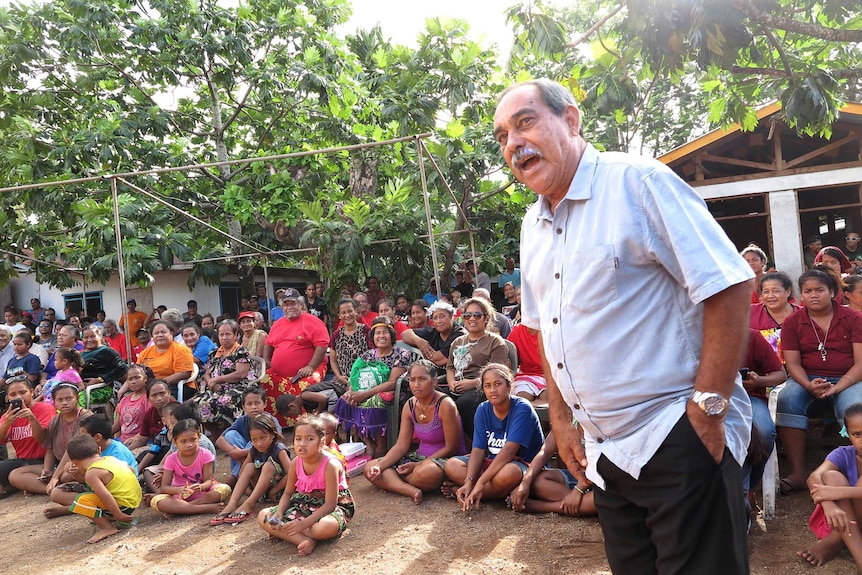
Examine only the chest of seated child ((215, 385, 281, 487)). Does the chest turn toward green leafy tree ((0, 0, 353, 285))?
no

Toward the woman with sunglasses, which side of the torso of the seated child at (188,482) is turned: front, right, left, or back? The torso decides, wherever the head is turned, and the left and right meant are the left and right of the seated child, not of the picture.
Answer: left

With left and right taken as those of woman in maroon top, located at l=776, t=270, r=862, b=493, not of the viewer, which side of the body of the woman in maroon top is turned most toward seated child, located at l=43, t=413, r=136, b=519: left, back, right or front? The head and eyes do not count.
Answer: right

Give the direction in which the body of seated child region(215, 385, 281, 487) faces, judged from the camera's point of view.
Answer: toward the camera

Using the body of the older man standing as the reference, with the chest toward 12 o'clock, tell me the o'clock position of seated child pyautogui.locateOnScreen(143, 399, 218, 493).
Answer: The seated child is roughly at 3 o'clock from the older man standing.

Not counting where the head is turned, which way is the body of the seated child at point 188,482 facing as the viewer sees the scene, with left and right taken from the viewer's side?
facing the viewer

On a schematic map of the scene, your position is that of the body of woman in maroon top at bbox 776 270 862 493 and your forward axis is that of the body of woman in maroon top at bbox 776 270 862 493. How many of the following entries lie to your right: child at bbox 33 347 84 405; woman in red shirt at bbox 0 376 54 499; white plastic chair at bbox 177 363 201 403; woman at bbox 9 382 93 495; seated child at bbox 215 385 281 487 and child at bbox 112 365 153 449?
6

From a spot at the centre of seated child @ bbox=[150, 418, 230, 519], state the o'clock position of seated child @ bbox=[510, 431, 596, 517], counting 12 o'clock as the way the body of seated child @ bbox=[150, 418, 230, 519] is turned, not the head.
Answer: seated child @ bbox=[510, 431, 596, 517] is roughly at 10 o'clock from seated child @ bbox=[150, 418, 230, 519].

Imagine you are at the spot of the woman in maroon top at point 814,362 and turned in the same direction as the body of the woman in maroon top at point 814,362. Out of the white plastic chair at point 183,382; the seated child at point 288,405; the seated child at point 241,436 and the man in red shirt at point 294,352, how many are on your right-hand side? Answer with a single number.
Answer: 4

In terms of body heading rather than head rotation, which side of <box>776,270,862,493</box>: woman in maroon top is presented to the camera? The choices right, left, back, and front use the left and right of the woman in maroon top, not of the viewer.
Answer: front

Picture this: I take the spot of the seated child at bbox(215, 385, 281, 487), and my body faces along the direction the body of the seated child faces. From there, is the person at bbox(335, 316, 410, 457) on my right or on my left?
on my left

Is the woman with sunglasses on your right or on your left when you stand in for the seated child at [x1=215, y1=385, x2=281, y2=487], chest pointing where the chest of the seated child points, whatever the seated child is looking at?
on your left

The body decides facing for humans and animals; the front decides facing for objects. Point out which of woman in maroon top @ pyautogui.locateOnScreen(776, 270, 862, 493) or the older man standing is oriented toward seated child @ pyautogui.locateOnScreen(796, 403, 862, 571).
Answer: the woman in maroon top

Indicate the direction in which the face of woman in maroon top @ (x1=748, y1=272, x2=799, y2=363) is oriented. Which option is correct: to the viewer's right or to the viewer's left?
to the viewer's left

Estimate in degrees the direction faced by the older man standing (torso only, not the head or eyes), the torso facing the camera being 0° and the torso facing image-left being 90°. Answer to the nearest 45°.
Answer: approximately 45°

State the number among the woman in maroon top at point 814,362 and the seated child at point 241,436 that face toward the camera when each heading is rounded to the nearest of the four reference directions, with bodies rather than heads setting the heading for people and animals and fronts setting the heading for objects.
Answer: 2

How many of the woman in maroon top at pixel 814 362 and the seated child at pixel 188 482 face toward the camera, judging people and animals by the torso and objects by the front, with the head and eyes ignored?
2
